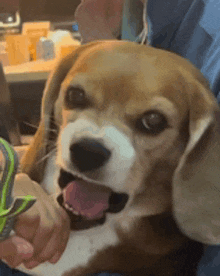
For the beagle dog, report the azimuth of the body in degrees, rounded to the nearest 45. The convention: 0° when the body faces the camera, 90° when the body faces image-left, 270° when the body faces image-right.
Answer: approximately 45°
